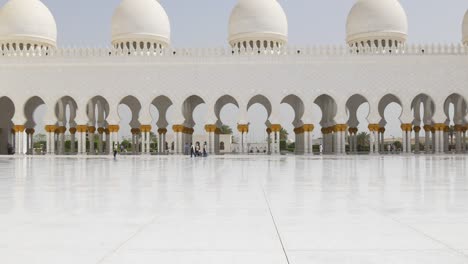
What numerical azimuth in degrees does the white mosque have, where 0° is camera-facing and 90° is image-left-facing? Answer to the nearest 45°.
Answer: approximately 0°
